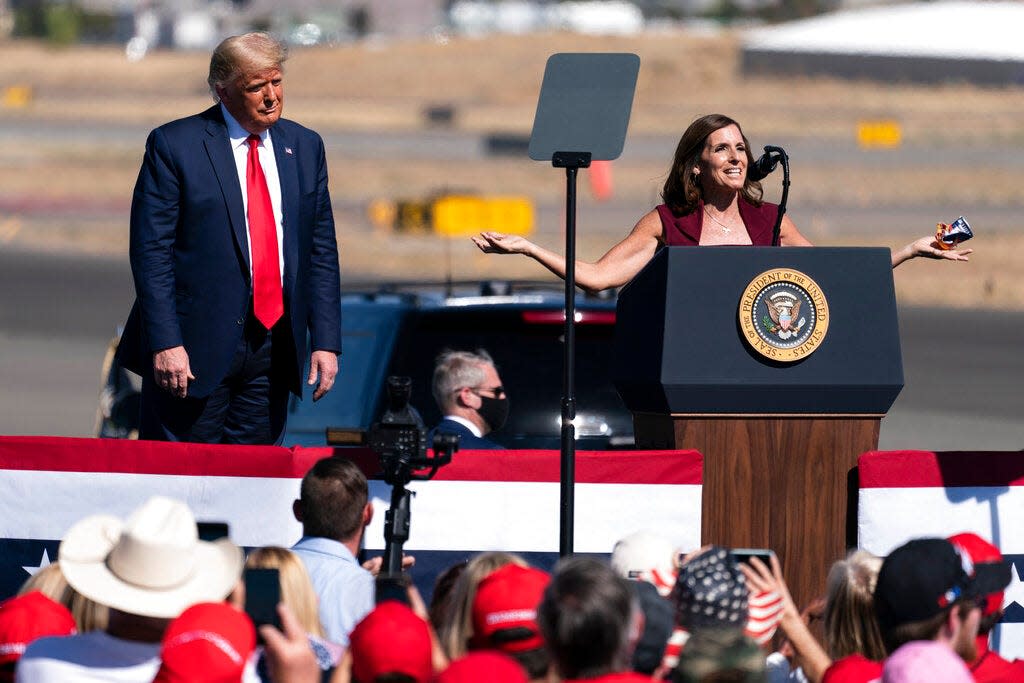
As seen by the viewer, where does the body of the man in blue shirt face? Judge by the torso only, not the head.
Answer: away from the camera

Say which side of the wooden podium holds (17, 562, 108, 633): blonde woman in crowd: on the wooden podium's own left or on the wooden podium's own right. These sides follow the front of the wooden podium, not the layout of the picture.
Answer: on the wooden podium's own right

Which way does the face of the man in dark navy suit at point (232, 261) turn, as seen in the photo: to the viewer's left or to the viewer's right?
to the viewer's right

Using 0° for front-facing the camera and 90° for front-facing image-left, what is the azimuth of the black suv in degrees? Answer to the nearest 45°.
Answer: approximately 135°

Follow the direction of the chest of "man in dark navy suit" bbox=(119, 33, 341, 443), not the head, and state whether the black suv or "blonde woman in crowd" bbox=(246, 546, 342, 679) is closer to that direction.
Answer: the blonde woman in crowd

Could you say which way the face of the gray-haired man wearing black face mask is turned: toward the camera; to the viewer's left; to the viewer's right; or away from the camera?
to the viewer's right

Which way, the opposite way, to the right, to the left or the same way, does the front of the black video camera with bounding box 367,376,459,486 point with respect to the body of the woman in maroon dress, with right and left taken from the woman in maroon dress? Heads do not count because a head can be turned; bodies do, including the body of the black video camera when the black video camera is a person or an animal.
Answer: the opposite way

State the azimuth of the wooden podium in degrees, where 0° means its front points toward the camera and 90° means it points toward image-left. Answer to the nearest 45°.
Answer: approximately 0°

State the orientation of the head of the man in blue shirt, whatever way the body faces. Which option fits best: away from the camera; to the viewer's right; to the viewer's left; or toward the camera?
away from the camera
